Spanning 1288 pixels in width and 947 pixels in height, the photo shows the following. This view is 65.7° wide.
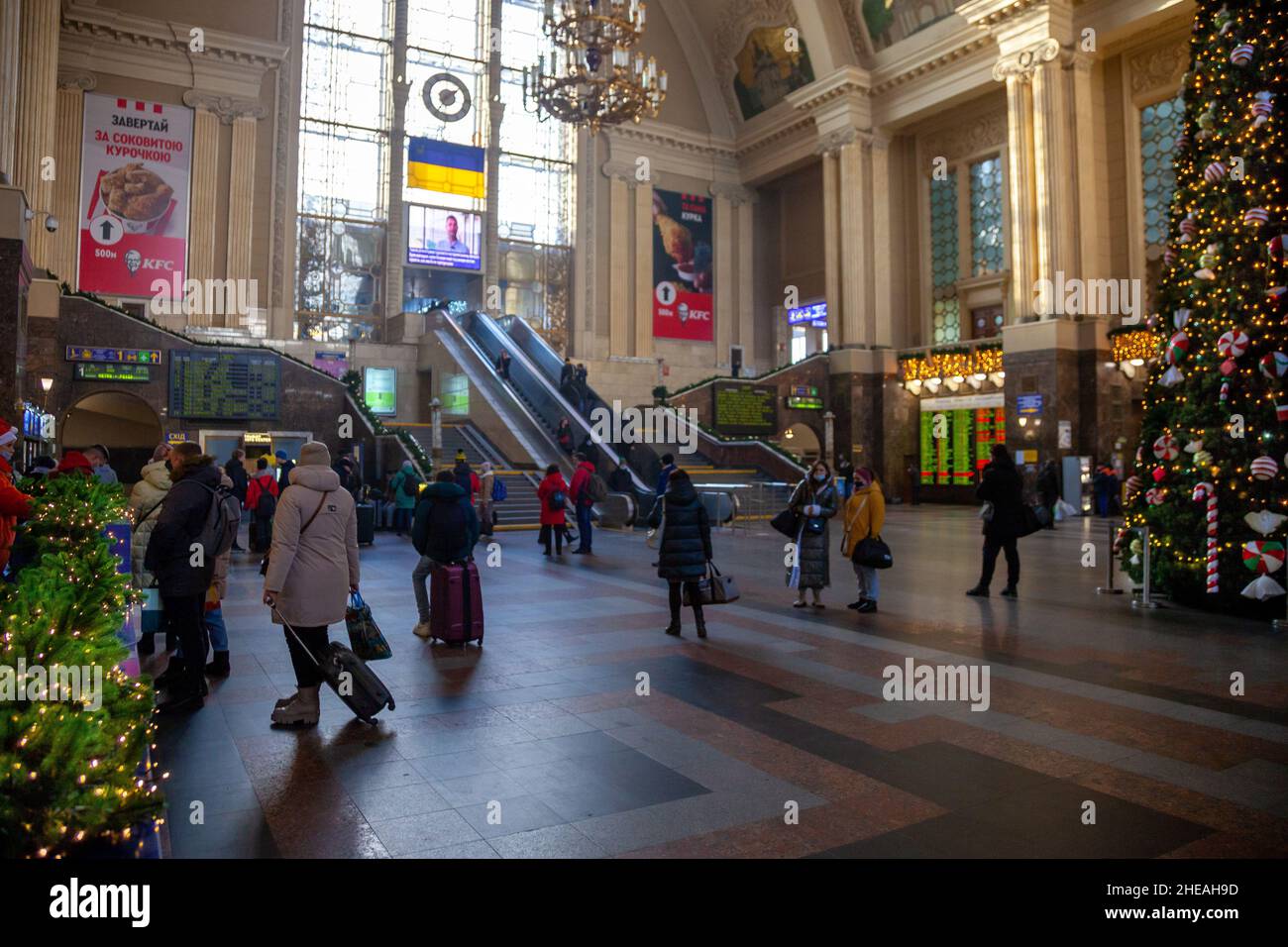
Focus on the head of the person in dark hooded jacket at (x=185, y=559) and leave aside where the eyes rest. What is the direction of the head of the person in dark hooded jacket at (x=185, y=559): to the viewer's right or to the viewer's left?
to the viewer's left

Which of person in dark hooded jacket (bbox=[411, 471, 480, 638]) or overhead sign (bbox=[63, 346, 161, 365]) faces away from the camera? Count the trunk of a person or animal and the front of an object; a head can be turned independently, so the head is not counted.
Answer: the person in dark hooded jacket

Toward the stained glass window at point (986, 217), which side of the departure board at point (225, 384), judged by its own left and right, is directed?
left

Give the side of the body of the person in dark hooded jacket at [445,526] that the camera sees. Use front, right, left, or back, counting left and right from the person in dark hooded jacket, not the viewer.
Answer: back

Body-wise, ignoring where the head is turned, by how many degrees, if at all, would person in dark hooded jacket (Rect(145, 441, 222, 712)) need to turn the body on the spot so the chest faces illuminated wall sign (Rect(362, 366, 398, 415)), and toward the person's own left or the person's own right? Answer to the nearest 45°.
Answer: approximately 90° to the person's own right

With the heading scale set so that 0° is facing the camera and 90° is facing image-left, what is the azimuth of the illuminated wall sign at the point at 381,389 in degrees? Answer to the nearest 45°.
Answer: approximately 0°
